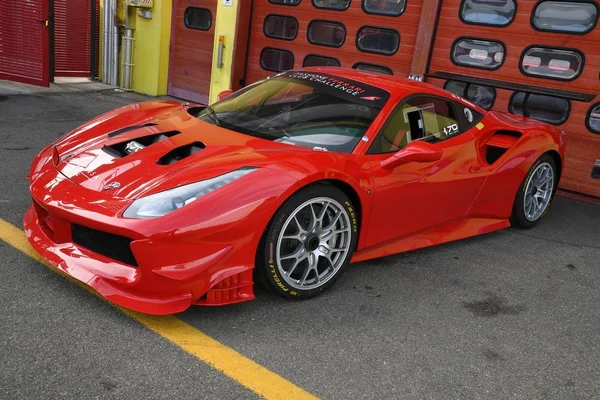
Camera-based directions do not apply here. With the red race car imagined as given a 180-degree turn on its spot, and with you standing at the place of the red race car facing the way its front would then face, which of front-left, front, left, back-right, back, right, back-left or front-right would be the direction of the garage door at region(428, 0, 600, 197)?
front

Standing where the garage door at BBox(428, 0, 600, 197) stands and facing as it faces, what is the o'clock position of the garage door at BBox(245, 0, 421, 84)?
the garage door at BBox(245, 0, 421, 84) is roughly at 2 o'clock from the garage door at BBox(428, 0, 600, 197).

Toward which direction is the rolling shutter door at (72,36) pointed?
toward the camera

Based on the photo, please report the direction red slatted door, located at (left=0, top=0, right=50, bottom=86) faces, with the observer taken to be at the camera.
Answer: facing the viewer and to the left of the viewer

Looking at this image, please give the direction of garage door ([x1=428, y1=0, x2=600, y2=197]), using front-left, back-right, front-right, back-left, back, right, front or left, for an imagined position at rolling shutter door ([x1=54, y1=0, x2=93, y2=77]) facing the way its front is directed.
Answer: front-left

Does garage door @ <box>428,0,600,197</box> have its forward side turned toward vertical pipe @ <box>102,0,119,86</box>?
no

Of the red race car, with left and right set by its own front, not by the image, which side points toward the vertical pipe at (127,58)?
right

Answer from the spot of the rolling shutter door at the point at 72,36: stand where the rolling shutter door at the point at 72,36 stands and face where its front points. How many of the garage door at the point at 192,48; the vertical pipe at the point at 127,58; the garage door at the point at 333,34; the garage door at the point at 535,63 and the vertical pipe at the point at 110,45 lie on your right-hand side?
0

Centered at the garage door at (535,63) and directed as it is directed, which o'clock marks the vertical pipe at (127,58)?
The vertical pipe is roughly at 2 o'clock from the garage door.

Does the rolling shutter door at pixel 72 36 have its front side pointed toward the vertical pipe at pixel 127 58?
no

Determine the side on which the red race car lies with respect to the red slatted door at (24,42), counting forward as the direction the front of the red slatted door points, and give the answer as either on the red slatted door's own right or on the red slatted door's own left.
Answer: on the red slatted door's own left

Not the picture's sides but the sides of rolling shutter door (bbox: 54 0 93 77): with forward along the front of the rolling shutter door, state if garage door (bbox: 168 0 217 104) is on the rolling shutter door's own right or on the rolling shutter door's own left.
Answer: on the rolling shutter door's own left

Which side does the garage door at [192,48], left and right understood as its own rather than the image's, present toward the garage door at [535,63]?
left

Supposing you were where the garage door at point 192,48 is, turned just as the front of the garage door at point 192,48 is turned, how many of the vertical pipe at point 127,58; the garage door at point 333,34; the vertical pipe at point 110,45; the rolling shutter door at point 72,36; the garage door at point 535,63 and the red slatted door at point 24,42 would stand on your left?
2

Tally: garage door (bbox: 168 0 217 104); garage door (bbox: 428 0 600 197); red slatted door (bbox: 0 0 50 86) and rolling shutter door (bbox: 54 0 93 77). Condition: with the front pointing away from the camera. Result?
0

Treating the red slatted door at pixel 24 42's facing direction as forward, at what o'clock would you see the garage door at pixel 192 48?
The garage door is roughly at 8 o'clock from the red slatted door.

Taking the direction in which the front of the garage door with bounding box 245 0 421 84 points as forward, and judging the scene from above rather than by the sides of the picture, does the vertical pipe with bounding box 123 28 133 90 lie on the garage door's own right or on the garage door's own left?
on the garage door's own right
